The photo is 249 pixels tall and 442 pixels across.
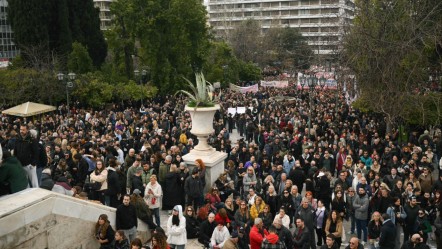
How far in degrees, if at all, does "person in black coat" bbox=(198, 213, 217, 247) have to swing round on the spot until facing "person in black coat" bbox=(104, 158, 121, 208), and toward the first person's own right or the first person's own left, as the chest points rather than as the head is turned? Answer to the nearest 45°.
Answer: approximately 180°

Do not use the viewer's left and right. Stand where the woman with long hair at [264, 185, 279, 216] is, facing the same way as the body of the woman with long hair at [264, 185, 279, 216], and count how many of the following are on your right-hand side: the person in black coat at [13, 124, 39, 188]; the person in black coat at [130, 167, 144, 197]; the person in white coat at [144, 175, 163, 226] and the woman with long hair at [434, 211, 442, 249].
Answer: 3

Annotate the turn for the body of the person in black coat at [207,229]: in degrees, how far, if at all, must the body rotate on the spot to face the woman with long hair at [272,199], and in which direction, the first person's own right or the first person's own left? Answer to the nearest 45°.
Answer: approximately 90° to the first person's own left

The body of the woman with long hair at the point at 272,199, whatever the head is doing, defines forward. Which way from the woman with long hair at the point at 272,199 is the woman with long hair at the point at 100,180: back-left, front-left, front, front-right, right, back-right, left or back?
right

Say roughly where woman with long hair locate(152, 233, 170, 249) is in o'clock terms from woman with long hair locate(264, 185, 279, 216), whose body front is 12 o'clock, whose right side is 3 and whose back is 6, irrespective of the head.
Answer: woman with long hair locate(152, 233, 170, 249) is roughly at 1 o'clock from woman with long hair locate(264, 185, 279, 216).

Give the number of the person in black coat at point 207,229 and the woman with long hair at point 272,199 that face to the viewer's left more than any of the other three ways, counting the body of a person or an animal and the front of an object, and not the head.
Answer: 0

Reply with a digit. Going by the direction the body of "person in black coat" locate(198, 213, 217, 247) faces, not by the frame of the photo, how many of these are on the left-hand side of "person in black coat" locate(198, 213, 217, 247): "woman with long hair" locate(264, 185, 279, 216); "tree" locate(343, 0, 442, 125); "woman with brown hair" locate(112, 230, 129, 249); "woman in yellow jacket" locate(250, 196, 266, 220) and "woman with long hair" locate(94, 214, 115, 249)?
3

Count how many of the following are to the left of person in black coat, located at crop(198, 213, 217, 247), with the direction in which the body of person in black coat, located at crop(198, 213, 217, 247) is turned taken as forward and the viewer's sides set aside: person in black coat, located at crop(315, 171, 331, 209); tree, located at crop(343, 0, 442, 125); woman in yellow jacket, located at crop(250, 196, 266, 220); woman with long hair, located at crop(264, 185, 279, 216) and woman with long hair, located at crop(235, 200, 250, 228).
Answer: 5

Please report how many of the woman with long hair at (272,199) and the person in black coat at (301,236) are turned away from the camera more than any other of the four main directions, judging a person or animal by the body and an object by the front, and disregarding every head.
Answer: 0

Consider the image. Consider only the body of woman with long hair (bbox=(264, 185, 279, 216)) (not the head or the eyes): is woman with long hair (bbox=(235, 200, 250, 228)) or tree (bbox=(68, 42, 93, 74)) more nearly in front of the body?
the woman with long hair

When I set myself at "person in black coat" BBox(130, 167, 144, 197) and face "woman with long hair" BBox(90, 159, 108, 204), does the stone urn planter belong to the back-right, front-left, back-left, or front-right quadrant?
back-right

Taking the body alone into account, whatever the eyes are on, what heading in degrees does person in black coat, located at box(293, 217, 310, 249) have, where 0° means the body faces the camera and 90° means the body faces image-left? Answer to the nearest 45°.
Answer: approximately 45°

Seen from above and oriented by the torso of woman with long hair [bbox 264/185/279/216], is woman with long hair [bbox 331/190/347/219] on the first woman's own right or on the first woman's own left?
on the first woman's own left

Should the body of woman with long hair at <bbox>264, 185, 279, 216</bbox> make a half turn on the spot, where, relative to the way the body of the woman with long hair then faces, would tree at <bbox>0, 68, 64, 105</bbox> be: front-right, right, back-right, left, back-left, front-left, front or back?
front-left

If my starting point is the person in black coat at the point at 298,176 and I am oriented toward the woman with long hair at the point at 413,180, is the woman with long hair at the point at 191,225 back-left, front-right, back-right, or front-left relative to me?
back-right

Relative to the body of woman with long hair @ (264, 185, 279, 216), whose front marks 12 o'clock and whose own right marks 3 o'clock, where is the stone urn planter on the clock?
The stone urn planter is roughly at 5 o'clock from the woman with long hair.
